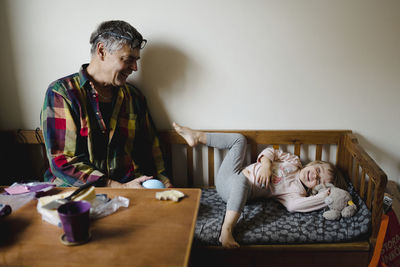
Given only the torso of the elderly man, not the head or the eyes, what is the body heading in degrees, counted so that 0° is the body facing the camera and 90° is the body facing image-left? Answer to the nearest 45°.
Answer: approximately 315°

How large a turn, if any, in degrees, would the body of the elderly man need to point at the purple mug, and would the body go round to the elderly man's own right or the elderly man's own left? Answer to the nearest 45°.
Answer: approximately 45° to the elderly man's own right
